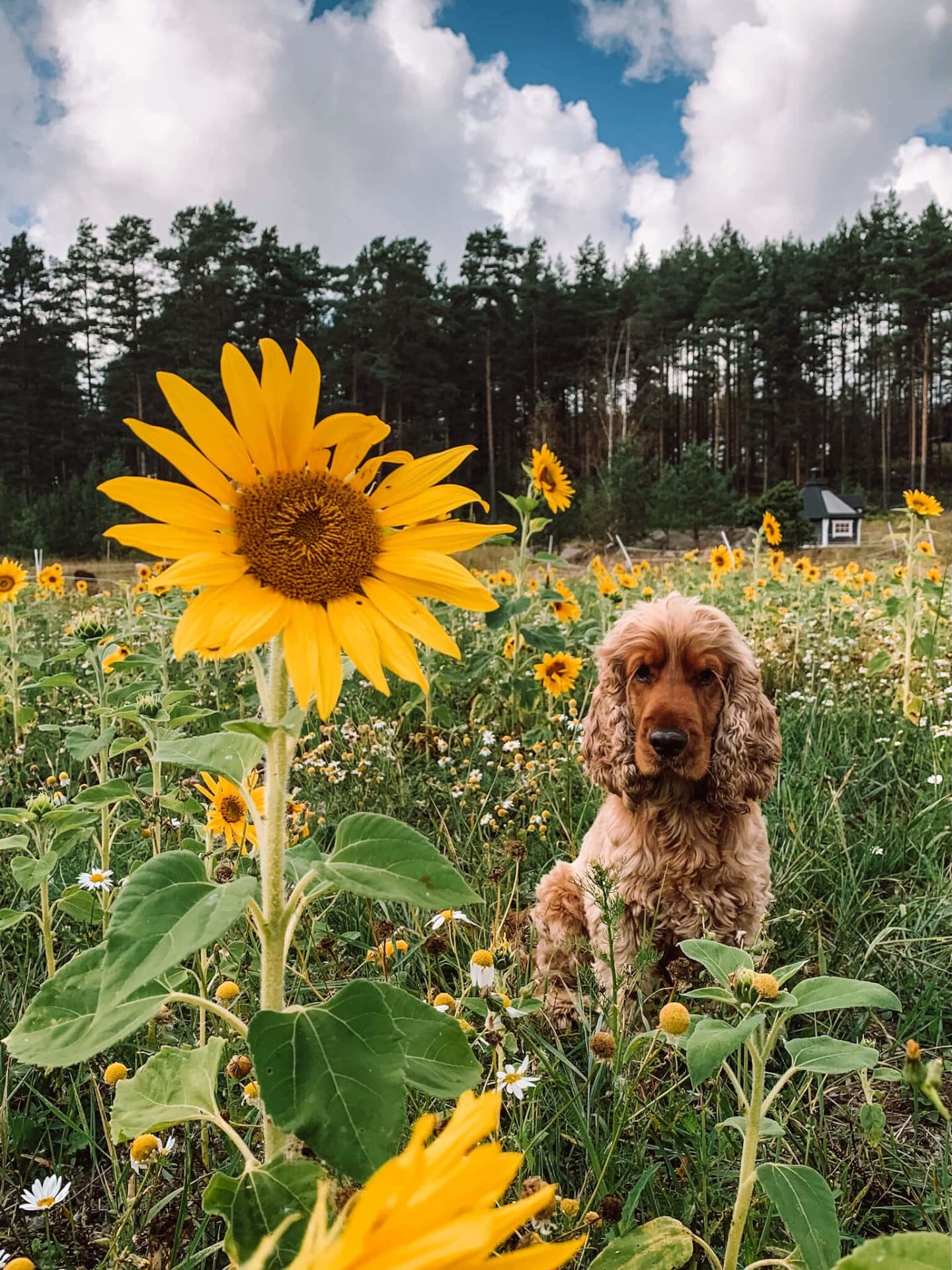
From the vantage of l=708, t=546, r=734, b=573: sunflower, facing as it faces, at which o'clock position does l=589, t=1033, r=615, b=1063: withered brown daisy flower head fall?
The withered brown daisy flower head is roughly at 12 o'clock from the sunflower.

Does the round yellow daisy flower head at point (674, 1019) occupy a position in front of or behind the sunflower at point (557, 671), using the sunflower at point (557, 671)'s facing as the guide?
in front

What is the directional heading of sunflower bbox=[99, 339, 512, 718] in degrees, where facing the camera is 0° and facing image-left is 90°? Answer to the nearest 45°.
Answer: approximately 0°

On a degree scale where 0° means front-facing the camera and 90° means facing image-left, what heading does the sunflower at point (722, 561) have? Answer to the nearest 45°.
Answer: approximately 0°
